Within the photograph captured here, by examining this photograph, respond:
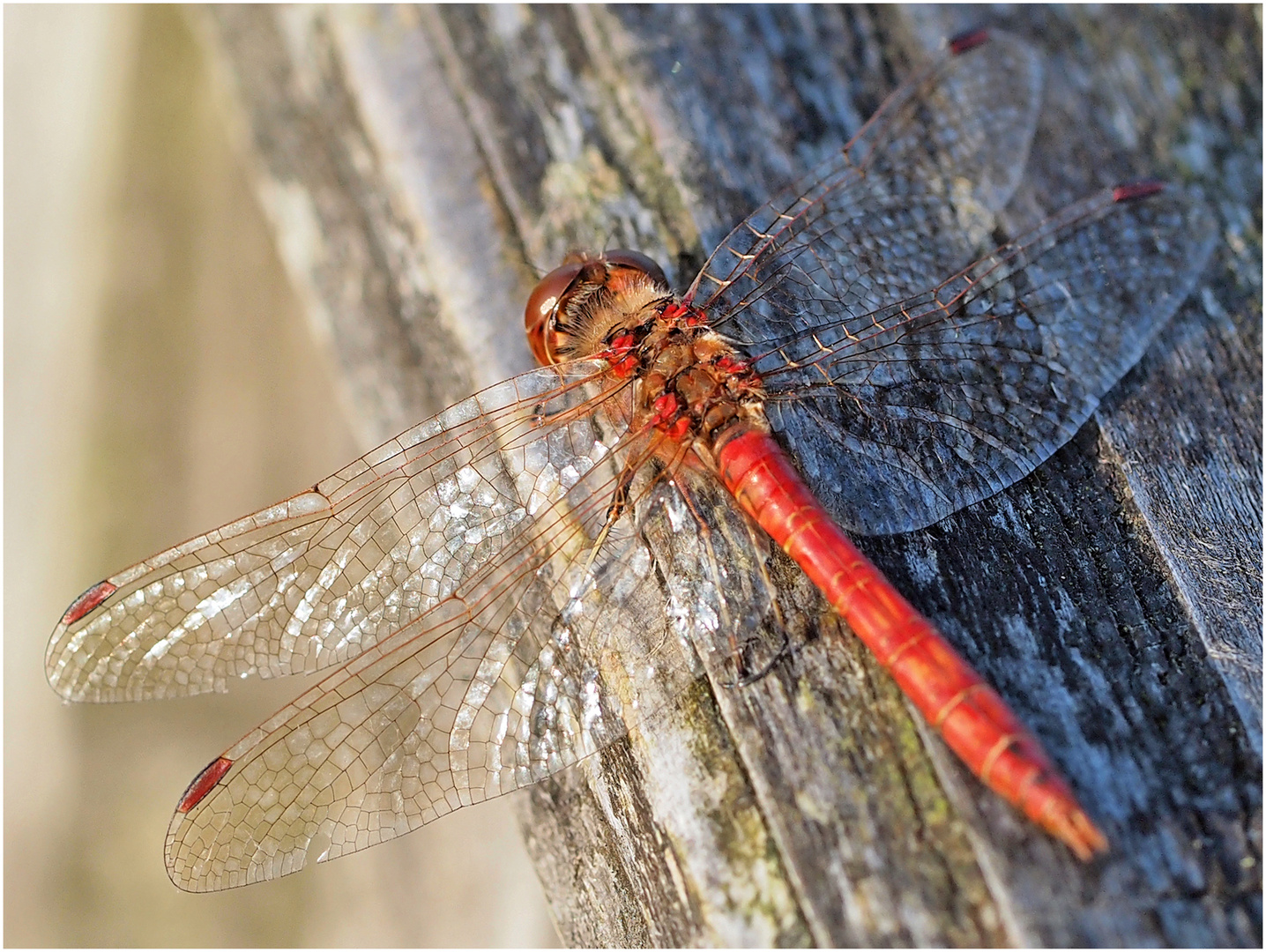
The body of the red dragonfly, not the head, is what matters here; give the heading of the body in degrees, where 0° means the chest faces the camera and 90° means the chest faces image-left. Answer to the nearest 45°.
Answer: approximately 135°
